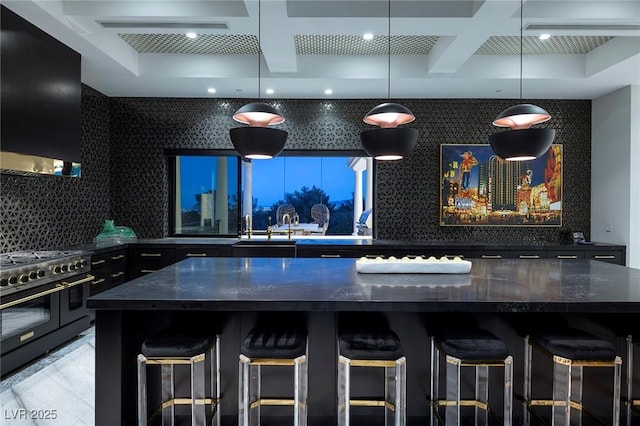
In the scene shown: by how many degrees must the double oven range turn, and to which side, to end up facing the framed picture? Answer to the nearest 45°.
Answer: approximately 45° to its left

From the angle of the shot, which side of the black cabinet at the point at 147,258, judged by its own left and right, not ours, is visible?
front

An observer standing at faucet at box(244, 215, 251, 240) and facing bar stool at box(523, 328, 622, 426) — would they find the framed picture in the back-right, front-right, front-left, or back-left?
front-left

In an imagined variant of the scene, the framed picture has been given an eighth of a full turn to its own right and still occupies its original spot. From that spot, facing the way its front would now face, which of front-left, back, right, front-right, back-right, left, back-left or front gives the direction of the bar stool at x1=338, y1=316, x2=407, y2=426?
front-left

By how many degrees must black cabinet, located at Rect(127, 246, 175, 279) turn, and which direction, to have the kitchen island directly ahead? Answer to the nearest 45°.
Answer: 0° — it already faces it

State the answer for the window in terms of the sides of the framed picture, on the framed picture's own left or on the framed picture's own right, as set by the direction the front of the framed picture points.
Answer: on the framed picture's own right

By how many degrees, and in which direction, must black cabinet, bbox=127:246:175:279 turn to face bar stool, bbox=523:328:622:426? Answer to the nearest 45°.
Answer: approximately 45° to its left

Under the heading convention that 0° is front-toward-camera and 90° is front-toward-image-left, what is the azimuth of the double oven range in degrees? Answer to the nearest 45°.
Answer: approximately 315°

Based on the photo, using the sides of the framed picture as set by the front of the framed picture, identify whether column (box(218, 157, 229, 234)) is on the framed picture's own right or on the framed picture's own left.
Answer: on the framed picture's own right

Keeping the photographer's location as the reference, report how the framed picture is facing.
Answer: facing the viewer

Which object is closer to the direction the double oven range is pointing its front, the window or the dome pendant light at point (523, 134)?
the dome pendant light

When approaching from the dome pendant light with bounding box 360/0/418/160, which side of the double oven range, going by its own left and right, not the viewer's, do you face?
front

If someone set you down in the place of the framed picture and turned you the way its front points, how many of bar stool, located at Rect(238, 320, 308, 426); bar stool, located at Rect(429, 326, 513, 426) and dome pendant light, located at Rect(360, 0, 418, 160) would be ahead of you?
3

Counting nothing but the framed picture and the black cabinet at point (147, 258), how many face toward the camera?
2

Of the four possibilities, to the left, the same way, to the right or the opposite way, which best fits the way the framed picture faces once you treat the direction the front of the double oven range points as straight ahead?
to the right

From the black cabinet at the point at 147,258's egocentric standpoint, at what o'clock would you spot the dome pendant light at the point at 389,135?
The dome pendant light is roughly at 11 o'clock from the black cabinet.

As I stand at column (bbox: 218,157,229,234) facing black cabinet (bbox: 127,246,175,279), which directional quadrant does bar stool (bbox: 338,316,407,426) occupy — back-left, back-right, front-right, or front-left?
front-left
